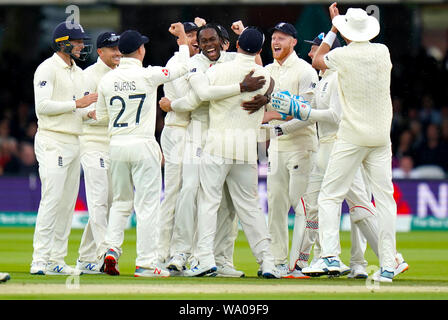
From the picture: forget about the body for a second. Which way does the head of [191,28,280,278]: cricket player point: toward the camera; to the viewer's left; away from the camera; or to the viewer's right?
away from the camera

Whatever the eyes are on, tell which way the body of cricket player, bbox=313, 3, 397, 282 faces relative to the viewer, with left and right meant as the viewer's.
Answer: facing away from the viewer and to the left of the viewer

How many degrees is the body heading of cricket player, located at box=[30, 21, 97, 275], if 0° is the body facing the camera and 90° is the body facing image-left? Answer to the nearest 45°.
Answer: approximately 315°

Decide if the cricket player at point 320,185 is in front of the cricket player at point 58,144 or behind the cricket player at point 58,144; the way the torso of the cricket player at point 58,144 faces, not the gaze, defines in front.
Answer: in front

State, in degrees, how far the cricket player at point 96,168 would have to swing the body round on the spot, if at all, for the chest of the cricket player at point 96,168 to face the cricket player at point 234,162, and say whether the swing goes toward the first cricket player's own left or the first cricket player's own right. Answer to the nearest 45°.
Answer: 0° — they already face them

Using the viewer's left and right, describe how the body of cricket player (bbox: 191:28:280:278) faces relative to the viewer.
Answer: facing away from the viewer

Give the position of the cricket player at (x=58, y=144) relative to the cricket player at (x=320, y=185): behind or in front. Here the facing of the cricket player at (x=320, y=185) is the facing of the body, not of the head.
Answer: in front

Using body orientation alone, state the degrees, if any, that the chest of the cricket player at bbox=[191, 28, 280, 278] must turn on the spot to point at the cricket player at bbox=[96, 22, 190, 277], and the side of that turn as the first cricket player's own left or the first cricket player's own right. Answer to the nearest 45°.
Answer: approximately 90° to the first cricket player's own left

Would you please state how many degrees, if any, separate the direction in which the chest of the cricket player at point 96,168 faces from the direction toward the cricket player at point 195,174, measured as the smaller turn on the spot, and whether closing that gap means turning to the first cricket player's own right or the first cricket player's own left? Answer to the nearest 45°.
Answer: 0° — they already face them

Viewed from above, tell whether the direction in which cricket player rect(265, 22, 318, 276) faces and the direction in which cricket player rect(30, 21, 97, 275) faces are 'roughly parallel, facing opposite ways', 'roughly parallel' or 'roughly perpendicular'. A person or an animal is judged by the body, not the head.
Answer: roughly perpendicular

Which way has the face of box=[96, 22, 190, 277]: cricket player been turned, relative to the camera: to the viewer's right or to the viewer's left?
to the viewer's right

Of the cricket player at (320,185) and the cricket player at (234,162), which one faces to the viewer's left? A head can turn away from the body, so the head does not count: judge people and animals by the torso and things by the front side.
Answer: the cricket player at (320,185)

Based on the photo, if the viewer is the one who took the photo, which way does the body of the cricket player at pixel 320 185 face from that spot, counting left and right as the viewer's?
facing to the left of the viewer

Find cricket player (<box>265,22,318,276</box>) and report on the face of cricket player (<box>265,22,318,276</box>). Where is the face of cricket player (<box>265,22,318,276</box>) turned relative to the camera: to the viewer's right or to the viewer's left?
to the viewer's left

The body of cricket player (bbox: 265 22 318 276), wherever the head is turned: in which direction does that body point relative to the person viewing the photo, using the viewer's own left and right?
facing the viewer and to the left of the viewer

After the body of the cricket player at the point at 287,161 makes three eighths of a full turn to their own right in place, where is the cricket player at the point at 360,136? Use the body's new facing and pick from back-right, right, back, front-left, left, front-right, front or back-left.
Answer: back-right
